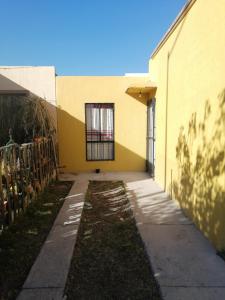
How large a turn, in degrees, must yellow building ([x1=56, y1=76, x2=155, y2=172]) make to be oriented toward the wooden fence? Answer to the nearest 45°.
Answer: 0° — it already faces it

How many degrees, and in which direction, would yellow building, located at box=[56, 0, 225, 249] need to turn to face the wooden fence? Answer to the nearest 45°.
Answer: approximately 45° to its right

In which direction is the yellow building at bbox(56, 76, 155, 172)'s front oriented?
toward the camera
